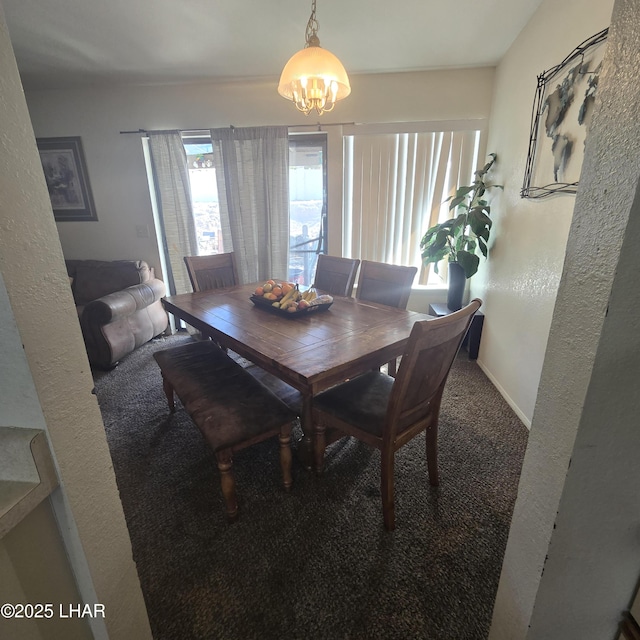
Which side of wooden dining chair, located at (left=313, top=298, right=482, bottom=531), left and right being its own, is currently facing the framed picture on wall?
front

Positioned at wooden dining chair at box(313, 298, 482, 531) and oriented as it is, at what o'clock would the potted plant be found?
The potted plant is roughly at 2 o'clock from the wooden dining chair.

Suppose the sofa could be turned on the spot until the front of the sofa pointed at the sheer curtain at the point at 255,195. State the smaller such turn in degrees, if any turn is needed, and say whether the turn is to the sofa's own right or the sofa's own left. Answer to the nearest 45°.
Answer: approximately 135° to the sofa's own left

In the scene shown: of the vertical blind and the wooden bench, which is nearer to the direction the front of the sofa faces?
the wooden bench

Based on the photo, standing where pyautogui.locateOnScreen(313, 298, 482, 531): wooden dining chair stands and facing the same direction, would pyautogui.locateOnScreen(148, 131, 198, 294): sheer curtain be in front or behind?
in front

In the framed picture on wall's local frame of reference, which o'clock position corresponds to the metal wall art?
The metal wall art is roughly at 11 o'clock from the framed picture on wall.

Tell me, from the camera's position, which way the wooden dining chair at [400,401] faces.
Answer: facing away from the viewer and to the left of the viewer

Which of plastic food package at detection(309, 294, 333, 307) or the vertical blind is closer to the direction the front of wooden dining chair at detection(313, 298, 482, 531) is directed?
the plastic food package

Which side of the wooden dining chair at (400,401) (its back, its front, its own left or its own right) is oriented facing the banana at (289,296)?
front

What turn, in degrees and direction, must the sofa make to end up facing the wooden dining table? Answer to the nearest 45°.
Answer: approximately 45° to its left

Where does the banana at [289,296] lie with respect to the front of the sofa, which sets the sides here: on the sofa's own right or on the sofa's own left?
on the sofa's own left
